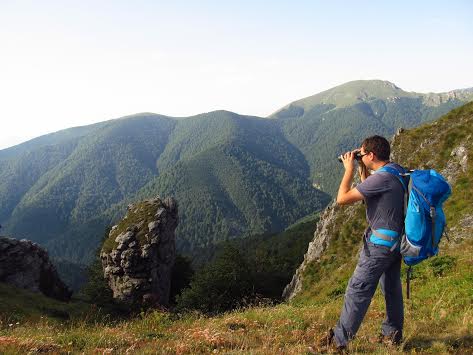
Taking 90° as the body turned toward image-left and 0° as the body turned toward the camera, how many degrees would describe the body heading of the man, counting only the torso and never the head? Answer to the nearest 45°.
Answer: approximately 90°

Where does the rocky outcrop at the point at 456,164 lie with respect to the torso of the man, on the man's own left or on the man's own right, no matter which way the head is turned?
on the man's own right

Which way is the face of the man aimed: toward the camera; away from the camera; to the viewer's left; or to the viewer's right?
to the viewer's left

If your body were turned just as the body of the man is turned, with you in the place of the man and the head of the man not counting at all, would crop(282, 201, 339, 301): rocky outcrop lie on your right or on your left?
on your right
